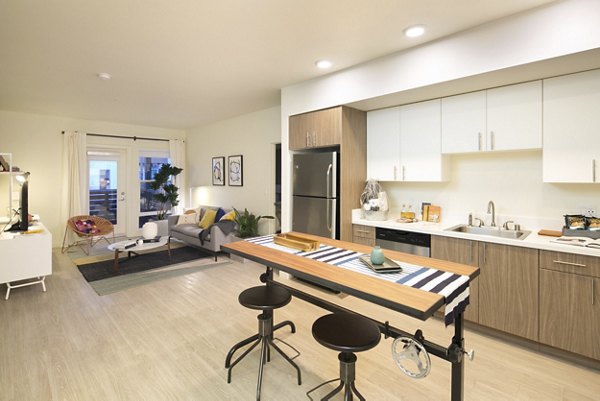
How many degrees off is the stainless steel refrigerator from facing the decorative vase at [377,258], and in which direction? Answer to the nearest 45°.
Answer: approximately 45° to its left

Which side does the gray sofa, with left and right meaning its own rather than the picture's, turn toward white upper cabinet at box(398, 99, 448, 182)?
left

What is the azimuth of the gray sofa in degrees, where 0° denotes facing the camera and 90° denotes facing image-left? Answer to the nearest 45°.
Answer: approximately 45°

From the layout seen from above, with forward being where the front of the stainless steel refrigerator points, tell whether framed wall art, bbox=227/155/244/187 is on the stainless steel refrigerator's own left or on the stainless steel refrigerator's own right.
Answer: on the stainless steel refrigerator's own right

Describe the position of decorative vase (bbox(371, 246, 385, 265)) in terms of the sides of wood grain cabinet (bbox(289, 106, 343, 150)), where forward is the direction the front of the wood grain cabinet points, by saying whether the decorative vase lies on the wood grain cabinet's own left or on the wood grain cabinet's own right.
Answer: on the wood grain cabinet's own left

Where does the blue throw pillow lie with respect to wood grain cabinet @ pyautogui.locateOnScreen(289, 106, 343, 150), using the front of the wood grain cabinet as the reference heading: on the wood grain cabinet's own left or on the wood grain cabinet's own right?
on the wood grain cabinet's own right

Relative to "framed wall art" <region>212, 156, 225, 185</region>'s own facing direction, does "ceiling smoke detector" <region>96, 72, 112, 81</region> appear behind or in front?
in front

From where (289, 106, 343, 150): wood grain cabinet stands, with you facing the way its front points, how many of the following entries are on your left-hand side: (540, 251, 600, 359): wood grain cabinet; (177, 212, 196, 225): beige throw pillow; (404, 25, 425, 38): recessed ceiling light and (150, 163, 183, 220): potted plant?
2

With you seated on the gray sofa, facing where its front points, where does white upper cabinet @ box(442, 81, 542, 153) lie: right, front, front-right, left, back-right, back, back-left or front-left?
left

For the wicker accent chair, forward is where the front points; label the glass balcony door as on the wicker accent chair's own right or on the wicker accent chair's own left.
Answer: on the wicker accent chair's own left

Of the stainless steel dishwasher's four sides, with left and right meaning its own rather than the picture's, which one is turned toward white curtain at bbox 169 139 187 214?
right

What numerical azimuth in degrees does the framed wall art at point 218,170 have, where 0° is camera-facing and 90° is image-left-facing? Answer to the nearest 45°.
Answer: approximately 45°

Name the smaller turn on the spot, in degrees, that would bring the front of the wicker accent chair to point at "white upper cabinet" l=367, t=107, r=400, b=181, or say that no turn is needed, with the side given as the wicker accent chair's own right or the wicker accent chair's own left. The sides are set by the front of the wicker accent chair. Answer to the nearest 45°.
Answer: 0° — it already faces it
